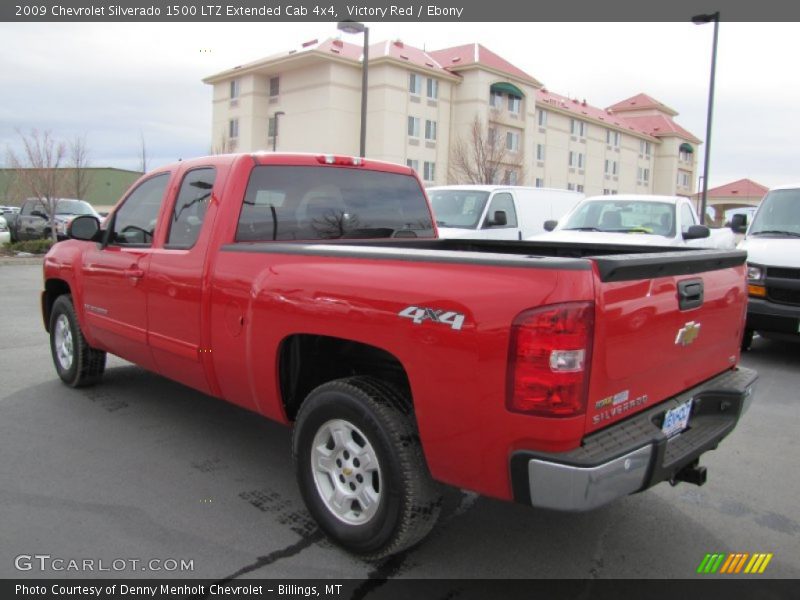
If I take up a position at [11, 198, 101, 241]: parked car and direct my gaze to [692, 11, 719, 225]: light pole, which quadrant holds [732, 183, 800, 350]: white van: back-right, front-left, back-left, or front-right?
front-right

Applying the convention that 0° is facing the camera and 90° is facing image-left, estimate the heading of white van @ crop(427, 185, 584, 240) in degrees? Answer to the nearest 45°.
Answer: approximately 45°

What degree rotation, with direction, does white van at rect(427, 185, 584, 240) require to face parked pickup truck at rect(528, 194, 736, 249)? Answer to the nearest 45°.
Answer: approximately 90° to its left

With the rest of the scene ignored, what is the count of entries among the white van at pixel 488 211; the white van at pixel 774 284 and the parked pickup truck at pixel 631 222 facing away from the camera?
0

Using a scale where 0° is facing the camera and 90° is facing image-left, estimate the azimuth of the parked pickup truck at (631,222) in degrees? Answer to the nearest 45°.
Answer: approximately 45°

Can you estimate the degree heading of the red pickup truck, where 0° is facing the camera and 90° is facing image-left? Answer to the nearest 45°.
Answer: approximately 135°

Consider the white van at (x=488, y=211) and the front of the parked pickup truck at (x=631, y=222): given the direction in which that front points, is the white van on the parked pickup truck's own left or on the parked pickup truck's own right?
on the parked pickup truck's own right

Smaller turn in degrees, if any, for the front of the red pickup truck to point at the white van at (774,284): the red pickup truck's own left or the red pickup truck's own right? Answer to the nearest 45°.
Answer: approximately 90° to the red pickup truck's own right

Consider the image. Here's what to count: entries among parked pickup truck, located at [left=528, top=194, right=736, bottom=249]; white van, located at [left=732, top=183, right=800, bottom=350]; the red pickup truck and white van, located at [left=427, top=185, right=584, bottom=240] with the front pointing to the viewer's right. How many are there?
0

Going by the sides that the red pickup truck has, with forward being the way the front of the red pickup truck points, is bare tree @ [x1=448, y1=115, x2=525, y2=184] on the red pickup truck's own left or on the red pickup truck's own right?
on the red pickup truck's own right

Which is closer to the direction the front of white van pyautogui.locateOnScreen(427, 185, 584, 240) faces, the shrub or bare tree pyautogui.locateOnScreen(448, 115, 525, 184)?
the shrub

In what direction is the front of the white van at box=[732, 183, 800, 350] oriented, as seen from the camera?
facing the viewer and to the left of the viewer

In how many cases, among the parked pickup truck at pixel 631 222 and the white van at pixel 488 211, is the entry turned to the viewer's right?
0

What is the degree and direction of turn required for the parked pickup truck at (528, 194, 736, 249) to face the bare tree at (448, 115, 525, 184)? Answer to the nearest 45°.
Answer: approximately 135° to its right

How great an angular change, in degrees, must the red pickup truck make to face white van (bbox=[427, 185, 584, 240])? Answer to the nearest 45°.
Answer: approximately 45° to its right

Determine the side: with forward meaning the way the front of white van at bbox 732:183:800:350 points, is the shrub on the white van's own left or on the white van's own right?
on the white van's own right

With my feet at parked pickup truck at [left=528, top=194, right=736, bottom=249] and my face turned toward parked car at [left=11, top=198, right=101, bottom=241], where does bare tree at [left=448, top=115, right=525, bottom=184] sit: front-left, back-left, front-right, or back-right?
front-right
